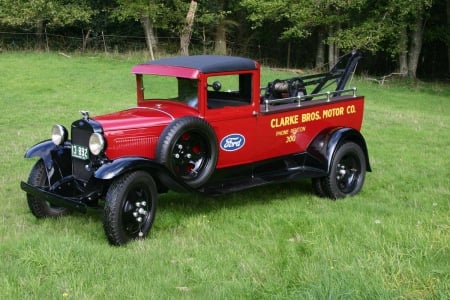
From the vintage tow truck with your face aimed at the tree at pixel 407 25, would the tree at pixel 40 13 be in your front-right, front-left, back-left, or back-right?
front-left

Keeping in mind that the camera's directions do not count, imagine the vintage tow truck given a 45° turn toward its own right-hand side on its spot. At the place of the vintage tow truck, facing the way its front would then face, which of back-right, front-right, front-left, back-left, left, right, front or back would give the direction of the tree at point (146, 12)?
right

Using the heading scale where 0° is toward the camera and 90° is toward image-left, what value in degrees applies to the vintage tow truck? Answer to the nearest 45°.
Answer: approximately 45°

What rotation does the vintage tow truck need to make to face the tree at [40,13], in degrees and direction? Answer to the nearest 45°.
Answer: approximately 135° to its right
